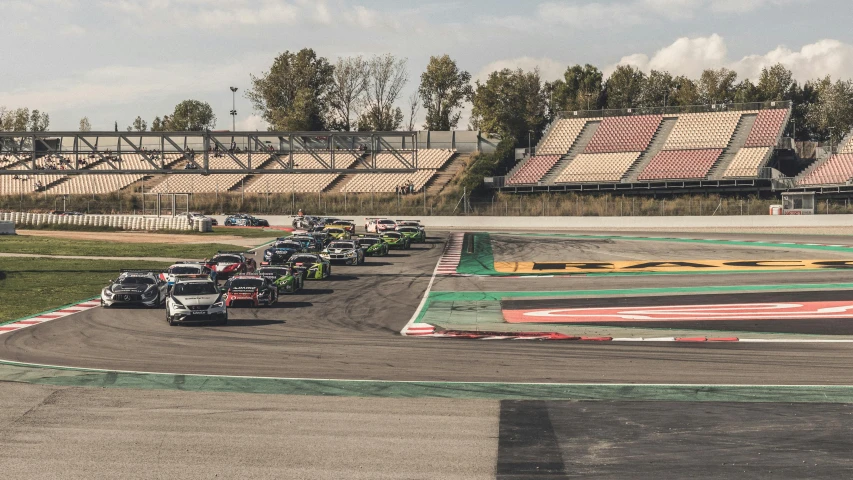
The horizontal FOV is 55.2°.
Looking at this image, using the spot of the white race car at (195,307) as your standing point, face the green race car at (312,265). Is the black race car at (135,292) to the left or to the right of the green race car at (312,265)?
left

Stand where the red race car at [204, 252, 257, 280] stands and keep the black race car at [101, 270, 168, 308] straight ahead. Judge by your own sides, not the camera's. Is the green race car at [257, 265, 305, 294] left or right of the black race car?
left

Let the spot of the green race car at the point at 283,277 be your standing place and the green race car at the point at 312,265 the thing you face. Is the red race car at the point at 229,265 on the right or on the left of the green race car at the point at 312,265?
left

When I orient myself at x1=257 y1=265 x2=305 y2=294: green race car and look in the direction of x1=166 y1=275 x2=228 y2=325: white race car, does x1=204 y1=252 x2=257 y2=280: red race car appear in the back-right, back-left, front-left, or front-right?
back-right

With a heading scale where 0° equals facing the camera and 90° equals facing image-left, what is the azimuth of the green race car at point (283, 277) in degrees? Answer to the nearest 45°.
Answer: approximately 45°

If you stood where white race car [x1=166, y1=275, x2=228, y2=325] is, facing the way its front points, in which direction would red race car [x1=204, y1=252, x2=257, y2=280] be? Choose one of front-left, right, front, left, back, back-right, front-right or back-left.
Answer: back
